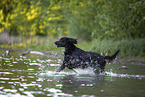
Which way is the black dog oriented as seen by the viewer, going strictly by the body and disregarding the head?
to the viewer's left
